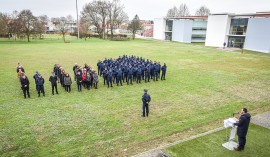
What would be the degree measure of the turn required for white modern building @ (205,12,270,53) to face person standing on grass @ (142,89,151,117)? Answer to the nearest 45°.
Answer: approximately 45° to its left

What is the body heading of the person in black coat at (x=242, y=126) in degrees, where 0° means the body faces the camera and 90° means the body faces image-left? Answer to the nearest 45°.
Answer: approximately 90°

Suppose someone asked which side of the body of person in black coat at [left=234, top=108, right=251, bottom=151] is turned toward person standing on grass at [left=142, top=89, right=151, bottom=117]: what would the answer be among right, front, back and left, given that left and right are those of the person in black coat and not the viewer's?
front

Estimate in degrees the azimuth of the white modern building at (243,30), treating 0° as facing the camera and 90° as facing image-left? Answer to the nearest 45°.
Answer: approximately 45°

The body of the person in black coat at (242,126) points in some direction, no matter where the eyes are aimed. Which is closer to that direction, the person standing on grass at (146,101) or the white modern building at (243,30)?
the person standing on grass

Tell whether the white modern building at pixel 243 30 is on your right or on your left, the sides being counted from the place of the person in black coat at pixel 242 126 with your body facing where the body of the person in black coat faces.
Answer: on your right

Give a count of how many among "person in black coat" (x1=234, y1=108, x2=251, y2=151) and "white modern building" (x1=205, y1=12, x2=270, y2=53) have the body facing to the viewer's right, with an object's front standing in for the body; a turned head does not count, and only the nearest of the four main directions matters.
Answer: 0

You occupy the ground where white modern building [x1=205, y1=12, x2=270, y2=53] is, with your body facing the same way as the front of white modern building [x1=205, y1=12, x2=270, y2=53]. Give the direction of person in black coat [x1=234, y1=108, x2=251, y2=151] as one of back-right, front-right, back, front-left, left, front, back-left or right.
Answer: front-left

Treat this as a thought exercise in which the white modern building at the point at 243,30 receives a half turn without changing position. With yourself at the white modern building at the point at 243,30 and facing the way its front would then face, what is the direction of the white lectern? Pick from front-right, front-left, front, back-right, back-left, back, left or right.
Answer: back-right
